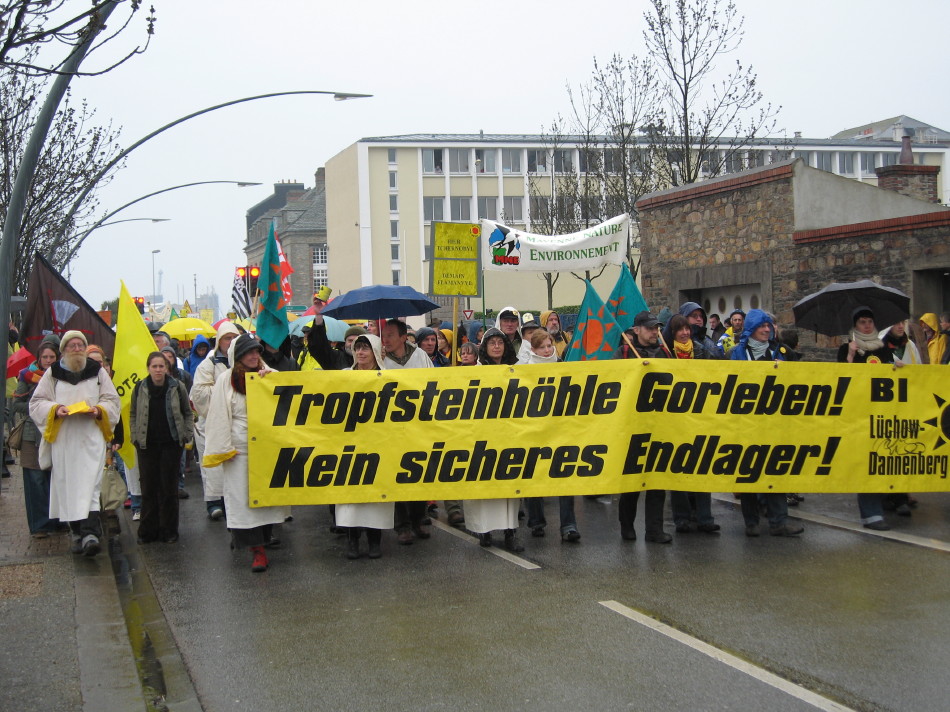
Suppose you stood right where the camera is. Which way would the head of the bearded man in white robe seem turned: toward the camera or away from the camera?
toward the camera

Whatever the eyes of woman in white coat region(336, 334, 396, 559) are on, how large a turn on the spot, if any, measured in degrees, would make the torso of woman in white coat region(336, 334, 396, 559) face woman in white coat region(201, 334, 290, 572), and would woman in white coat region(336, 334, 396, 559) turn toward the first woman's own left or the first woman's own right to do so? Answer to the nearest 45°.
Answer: approximately 90° to the first woman's own right

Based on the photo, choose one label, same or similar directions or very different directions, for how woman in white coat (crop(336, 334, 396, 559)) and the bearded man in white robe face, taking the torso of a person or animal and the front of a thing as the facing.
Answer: same or similar directions

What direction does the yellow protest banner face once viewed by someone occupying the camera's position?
facing the viewer

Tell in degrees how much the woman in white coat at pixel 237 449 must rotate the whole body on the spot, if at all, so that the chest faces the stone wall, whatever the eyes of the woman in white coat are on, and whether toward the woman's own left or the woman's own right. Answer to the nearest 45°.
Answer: approximately 90° to the woman's own left

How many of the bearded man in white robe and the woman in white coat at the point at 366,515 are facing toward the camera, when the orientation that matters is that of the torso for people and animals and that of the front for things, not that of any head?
2

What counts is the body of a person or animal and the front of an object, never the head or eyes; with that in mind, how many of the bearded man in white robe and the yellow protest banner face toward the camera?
2

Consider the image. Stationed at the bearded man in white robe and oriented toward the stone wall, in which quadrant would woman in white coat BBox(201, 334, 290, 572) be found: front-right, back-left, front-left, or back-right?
front-right

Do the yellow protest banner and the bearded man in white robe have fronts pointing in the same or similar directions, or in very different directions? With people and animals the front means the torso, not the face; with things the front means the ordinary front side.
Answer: same or similar directions

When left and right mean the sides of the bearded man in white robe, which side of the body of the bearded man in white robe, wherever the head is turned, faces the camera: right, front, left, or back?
front

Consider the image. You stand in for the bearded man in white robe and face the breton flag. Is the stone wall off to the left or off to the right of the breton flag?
right

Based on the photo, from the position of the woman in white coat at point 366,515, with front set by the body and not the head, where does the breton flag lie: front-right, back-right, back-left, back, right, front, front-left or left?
back

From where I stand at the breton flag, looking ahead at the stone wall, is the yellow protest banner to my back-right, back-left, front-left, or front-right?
front-right

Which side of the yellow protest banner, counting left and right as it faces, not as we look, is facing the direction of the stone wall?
back

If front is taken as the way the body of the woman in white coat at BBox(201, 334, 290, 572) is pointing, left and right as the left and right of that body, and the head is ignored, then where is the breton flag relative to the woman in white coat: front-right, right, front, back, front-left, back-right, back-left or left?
back-left

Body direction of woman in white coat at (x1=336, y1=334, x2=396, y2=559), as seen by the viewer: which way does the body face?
toward the camera
